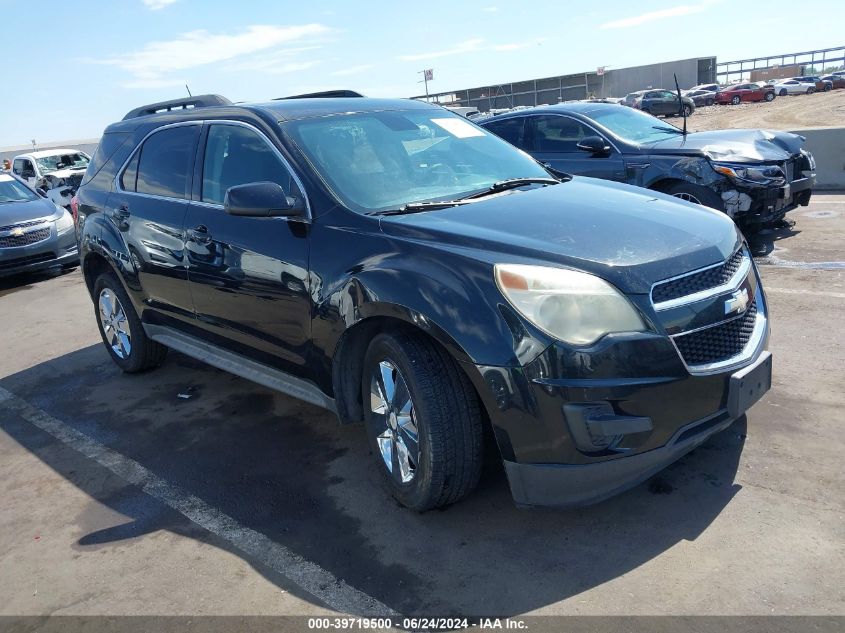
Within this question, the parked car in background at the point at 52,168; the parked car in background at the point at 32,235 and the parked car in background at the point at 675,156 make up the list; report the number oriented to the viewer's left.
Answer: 0

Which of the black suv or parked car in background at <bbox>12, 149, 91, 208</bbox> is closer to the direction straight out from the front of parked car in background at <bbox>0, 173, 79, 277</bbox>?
the black suv

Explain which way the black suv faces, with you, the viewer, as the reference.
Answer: facing the viewer and to the right of the viewer

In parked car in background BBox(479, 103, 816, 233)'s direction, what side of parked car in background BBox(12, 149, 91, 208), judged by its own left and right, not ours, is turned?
front

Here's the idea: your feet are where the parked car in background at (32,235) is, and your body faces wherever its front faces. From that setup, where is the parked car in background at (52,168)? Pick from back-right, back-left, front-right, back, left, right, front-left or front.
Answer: back-left

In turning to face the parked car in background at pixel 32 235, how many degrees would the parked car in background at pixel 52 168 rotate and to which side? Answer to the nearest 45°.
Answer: approximately 45° to its right

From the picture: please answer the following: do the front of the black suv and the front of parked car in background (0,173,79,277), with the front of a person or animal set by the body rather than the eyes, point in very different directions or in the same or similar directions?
same or similar directions

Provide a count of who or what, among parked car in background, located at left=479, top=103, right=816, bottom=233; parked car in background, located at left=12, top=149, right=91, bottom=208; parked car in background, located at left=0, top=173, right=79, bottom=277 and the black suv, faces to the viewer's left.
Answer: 0

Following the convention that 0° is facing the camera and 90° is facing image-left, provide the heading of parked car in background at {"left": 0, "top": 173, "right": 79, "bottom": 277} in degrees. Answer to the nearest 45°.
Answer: approximately 315°

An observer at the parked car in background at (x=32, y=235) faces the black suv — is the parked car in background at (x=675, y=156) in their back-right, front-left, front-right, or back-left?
front-left

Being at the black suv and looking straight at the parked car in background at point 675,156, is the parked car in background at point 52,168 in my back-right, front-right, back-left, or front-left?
front-left

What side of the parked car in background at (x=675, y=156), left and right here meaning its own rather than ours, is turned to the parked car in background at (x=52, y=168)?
back

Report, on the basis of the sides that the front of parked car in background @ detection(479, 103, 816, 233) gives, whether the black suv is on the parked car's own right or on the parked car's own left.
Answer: on the parked car's own right
